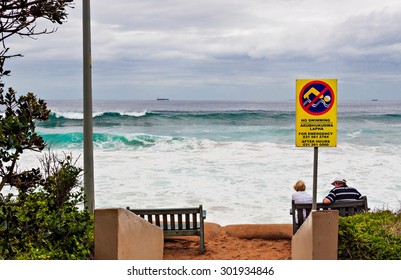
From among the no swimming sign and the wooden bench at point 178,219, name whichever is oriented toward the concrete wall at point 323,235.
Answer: the no swimming sign

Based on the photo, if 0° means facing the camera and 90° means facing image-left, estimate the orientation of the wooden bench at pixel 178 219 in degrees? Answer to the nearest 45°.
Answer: approximately 180°

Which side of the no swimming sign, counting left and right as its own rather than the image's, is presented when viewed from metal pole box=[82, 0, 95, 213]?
right

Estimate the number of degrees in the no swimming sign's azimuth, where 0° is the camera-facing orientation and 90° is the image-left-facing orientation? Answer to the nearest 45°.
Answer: approximately 0°

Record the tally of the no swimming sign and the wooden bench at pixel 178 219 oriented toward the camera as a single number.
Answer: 1

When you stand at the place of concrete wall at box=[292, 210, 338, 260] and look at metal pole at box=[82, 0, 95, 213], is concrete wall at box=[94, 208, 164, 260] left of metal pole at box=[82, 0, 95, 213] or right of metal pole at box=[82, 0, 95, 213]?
left

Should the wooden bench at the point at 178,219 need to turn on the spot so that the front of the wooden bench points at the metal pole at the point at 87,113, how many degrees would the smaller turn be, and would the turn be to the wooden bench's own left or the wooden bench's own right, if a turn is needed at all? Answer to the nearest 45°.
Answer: approximately 135° to the wooden bench's own left

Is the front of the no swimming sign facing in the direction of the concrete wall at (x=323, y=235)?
yes

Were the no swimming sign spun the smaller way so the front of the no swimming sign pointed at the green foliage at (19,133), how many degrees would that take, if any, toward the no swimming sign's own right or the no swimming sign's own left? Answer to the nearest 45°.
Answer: approximately 45° to the no swimming sign's own right

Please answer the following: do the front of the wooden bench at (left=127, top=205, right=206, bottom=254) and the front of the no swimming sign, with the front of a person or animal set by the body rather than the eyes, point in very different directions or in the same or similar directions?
very different directions

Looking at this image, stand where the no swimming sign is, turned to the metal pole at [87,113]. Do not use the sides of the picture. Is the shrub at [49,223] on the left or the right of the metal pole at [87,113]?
left

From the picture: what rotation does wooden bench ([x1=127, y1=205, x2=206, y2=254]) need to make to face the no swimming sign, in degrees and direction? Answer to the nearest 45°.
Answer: approximately 135° to its right
